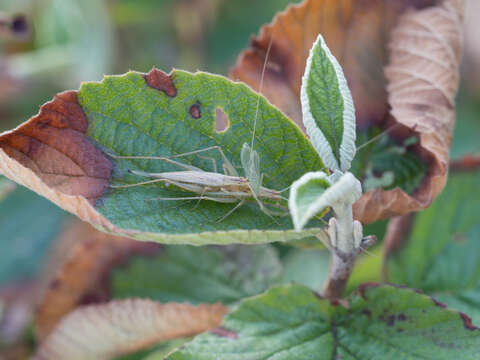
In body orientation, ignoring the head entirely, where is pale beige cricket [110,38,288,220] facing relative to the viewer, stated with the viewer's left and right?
facing to the right of the viewer

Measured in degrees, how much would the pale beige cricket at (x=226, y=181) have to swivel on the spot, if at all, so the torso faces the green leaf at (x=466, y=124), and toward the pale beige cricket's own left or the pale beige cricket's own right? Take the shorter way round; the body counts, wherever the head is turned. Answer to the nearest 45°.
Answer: approximately 45° to the pale beige cricket's own left

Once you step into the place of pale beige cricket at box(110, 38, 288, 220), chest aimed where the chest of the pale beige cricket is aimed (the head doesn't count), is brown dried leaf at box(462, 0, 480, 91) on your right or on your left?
on your left
